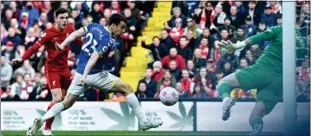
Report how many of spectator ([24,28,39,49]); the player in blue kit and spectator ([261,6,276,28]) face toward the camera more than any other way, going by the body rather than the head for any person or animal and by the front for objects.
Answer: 2

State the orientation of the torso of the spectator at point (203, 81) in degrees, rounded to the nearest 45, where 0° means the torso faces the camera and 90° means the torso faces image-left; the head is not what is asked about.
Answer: approximately 0°

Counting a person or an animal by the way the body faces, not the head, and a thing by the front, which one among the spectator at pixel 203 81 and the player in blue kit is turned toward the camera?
the spectator

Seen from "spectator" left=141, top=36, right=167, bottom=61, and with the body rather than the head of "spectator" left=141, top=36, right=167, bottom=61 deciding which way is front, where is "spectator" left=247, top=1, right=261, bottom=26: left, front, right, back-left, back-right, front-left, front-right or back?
left

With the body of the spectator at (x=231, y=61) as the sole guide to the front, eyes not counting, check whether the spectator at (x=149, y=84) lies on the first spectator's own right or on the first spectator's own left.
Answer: on the first spectator's own right

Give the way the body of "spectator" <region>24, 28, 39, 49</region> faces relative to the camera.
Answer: toward the camera

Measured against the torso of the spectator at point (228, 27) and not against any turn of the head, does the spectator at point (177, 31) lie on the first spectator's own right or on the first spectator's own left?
on the first spectator's own right

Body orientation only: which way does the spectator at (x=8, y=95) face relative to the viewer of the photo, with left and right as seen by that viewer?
facing the viewer

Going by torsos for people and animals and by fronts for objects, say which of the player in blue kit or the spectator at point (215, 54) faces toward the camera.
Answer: the spectator
